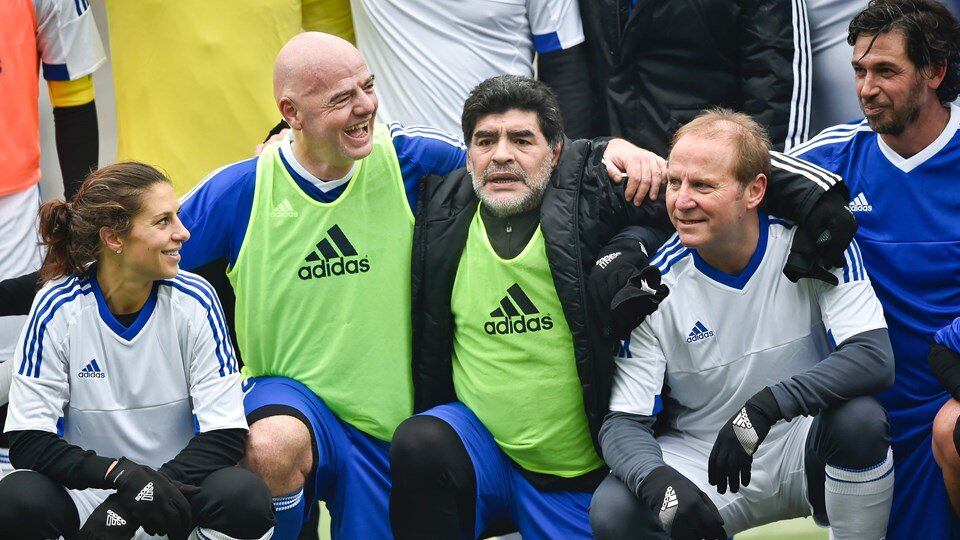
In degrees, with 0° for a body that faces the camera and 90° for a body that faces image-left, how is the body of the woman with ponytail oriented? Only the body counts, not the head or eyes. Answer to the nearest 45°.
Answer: approximately 0°

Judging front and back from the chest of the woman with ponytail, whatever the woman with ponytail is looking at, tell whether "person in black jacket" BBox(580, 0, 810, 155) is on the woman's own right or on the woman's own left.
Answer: on the woman's own left

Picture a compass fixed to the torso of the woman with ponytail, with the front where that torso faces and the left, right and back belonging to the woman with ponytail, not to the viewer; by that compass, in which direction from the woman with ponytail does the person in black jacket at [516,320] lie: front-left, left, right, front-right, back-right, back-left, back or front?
left

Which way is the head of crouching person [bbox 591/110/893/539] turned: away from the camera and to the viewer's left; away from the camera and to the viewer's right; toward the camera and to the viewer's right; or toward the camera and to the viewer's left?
toward the camera and to the viewer's left

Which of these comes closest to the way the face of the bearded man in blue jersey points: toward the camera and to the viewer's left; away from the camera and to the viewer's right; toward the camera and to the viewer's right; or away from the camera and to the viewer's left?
toward the camera and to the viewer's left

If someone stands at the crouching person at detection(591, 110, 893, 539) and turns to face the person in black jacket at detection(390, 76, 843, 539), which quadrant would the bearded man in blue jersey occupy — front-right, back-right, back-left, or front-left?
back-right

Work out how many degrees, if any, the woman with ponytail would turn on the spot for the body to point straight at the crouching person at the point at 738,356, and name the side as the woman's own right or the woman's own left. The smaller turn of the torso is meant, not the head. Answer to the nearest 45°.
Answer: approximately 90° to the woman's own left

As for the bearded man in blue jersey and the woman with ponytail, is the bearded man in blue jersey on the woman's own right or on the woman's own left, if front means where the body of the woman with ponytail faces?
on the woman's own left

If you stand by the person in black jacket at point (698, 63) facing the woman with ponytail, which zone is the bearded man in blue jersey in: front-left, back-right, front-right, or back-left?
back-left
